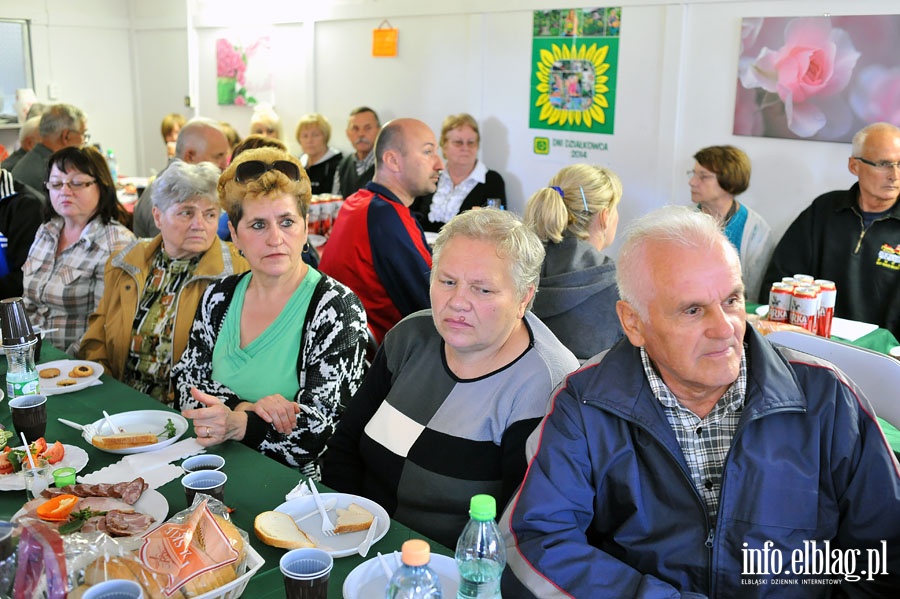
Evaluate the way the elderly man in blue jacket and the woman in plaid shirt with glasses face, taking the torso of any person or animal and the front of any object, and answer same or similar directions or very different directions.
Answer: same or similar directions

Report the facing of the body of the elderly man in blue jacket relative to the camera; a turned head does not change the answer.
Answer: toward the camera

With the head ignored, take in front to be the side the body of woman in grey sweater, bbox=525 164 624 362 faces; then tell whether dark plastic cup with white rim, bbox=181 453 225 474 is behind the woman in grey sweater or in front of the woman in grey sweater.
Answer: behind

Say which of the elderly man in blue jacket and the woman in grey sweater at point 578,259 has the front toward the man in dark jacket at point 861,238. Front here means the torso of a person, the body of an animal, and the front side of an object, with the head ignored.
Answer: the woman in grey sweater

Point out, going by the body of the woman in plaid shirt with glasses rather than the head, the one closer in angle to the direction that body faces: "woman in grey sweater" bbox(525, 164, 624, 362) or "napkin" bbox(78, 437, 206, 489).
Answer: the napkin

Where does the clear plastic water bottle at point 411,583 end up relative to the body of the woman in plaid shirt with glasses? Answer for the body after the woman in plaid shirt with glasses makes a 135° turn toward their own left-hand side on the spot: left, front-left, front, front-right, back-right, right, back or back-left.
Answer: right

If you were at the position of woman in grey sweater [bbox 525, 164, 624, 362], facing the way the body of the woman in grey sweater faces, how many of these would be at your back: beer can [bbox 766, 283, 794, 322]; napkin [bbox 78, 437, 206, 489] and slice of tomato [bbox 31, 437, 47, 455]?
2

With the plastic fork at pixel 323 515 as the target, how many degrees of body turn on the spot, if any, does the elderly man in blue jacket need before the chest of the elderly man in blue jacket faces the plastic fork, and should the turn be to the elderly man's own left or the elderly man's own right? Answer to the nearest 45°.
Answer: approximately 90° to the elderly man's own right

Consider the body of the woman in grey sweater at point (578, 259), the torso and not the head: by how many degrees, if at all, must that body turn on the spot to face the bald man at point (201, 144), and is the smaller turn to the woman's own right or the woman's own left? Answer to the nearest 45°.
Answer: approximately 90° to the woman's own left

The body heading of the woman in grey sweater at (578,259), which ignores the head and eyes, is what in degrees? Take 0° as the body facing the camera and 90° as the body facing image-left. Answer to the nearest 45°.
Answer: approximately 225°

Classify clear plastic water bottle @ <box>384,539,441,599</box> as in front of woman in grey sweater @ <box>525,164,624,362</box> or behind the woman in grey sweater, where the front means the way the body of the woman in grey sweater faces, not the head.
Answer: behind

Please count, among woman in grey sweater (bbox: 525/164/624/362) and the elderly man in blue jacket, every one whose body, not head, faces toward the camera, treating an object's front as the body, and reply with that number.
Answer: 1

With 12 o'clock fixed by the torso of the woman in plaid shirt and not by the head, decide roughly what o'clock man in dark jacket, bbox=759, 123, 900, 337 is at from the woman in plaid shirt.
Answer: The man in dark jacket is roughly at 8 o'clock from the woman in plaid shirt.

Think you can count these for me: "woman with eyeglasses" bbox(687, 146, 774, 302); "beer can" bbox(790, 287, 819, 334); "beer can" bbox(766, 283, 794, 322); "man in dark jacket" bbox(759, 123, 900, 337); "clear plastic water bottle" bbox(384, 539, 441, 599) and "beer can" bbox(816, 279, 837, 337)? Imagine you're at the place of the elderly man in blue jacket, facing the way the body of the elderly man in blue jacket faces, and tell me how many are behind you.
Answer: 5

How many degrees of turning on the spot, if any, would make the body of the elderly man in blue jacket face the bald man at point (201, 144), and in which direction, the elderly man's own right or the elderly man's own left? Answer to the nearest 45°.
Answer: approximately 135° to the elderly man's own right

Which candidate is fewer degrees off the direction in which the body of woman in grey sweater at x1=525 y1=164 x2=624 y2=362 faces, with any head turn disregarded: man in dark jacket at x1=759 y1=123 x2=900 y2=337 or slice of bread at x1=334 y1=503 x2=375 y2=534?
the man in dark jacket

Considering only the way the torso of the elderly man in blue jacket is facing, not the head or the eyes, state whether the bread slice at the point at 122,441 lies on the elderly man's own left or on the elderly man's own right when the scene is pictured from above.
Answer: on the elderly man's own right
